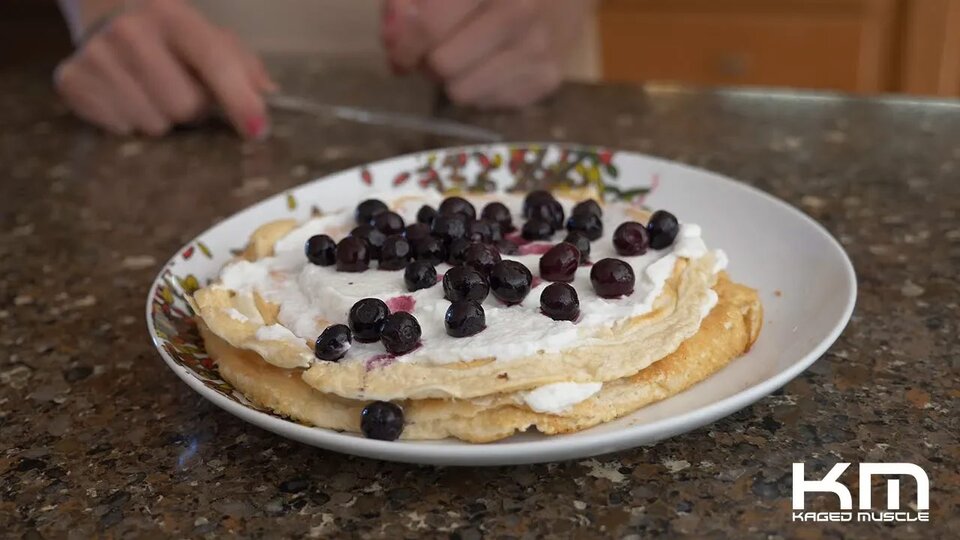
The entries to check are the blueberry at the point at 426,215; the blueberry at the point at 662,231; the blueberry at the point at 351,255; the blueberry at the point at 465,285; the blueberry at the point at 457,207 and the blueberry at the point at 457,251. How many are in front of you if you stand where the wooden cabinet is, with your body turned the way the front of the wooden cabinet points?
6

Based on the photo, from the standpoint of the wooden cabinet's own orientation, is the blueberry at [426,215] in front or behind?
in front

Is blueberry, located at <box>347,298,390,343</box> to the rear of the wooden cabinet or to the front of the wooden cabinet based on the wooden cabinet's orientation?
to the front

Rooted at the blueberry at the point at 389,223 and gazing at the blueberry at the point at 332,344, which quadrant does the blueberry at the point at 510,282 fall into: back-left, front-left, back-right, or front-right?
front-left

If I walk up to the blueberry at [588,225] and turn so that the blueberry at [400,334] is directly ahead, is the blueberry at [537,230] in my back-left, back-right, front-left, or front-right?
front-right

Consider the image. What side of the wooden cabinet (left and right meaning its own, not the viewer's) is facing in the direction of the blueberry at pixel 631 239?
front

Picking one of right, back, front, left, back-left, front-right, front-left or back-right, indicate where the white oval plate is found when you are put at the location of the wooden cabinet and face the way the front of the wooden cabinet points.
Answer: front

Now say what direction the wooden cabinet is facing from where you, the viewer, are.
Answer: facing the viewer

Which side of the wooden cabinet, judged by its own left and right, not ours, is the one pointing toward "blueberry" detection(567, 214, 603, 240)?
front

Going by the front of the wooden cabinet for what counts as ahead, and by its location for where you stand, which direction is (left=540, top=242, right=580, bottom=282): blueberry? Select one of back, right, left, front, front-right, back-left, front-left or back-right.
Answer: front

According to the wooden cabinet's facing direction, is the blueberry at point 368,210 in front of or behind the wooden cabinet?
in front

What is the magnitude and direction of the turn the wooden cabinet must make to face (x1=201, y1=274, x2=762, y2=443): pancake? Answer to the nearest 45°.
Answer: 0° — it already faces it

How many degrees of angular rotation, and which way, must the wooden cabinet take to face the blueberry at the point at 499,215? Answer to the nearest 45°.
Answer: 0° — it already faces it

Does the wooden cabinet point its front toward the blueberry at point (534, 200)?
yes

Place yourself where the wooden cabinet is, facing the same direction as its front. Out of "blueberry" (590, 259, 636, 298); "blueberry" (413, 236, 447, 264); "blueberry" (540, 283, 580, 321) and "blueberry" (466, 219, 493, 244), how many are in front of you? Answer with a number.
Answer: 4

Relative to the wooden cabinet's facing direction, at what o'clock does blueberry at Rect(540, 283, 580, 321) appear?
The blueberry is roughly at 12 o'clock from the wooden cabinet.

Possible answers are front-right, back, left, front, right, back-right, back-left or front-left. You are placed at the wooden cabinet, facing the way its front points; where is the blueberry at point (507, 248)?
front
